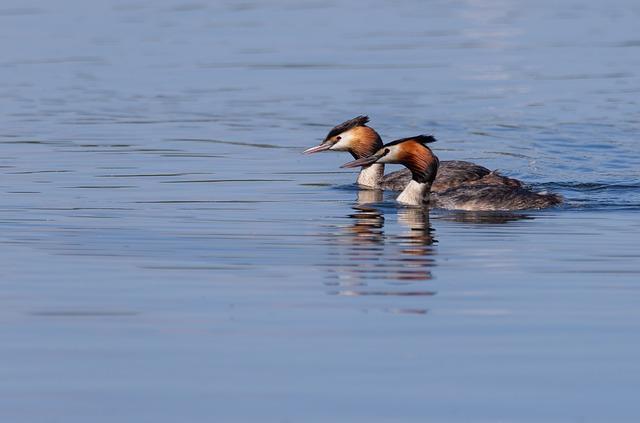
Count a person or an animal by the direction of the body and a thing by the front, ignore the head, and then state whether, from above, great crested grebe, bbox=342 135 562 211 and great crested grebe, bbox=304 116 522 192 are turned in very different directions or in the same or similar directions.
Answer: same or similar directions

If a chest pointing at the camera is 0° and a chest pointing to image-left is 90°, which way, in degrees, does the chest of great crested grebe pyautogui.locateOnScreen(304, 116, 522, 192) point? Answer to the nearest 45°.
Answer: approximately 90°

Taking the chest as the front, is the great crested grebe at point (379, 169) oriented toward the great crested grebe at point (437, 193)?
no

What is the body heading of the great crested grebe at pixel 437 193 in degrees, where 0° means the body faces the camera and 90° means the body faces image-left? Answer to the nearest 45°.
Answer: approximately 90°

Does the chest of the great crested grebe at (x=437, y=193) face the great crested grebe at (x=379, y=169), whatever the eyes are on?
no
